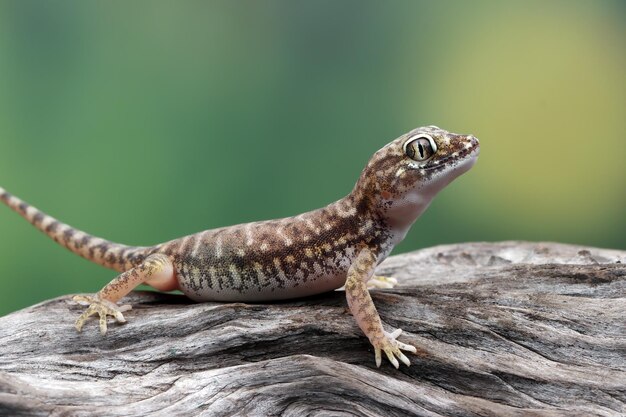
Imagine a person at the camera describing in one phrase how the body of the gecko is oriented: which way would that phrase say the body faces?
to the viewer's right
